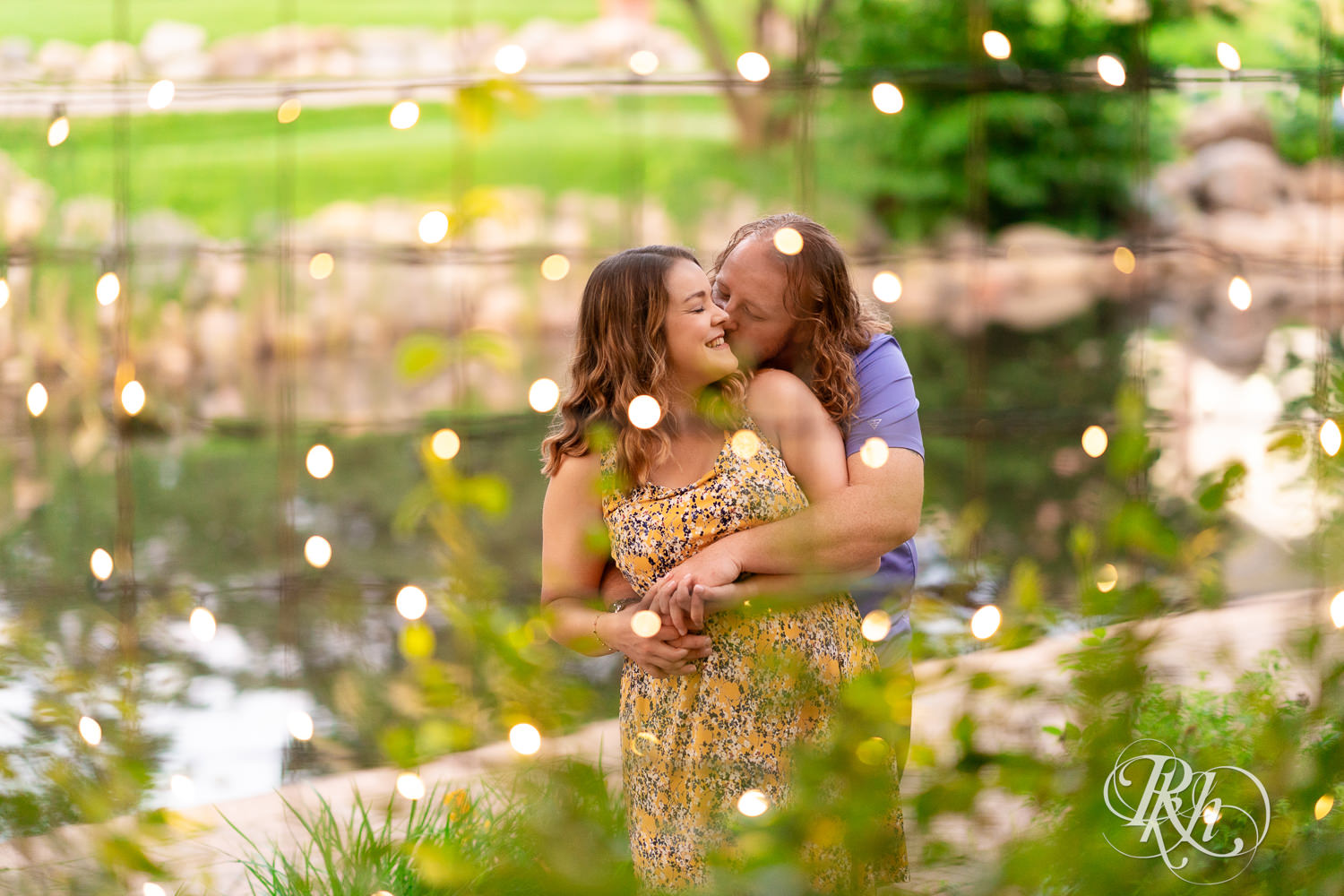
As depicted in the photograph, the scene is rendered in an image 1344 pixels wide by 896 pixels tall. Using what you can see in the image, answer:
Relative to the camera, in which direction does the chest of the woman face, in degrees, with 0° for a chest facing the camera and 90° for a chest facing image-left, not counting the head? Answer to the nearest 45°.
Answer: approximately 0°
